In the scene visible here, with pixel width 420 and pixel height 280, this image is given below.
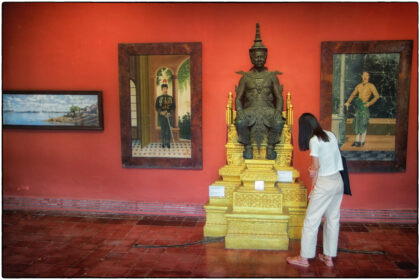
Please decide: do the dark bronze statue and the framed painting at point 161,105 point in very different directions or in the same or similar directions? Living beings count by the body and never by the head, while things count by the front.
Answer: same or similar directions

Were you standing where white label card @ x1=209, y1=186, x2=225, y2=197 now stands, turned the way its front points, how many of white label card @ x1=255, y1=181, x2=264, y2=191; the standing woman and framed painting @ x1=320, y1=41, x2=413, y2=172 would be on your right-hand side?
0

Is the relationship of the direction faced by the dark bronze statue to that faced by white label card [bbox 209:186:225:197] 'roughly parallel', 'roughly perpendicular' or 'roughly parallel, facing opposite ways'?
roughly parallel

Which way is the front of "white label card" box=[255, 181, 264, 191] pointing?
toward the camera

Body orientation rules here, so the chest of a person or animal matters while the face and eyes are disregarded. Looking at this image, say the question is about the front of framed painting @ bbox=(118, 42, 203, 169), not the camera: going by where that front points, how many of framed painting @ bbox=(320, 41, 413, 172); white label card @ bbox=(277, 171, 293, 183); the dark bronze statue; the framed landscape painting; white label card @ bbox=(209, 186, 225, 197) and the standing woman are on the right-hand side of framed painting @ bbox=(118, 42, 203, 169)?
1

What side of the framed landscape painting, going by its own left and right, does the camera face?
front

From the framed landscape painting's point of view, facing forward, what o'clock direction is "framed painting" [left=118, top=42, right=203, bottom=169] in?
The framed painting is roughly at 10 o'clock from the framed landscape painting.

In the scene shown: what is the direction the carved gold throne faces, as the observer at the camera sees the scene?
facing the viewer

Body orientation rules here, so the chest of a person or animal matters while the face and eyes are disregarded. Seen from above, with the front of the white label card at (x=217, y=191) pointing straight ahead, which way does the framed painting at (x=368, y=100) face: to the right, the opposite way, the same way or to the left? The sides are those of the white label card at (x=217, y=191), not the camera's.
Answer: the same way

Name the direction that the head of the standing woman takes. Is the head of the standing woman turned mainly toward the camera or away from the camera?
away from the camera

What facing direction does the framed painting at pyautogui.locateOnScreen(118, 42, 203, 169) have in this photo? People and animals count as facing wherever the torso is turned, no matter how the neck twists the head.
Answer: toward the camera

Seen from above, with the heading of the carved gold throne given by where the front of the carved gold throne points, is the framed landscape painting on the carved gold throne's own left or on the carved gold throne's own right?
on the carved gold throne's own right

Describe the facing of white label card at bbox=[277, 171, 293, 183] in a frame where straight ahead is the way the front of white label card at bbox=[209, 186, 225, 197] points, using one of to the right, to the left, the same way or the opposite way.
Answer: the same way

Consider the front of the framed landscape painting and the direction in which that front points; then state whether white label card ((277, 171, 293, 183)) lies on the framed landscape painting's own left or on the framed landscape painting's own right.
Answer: on the framed landscape painting's own left

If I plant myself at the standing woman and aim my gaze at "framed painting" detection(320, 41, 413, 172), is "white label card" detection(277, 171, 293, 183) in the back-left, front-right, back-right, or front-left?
front-left

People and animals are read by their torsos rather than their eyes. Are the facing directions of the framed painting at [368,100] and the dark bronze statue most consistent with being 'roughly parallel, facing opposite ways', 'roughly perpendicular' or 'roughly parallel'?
roughly parallel

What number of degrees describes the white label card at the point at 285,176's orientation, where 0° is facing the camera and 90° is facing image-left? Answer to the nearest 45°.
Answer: approximately 0°

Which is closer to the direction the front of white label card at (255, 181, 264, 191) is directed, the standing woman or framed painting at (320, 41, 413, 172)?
the standing woman
